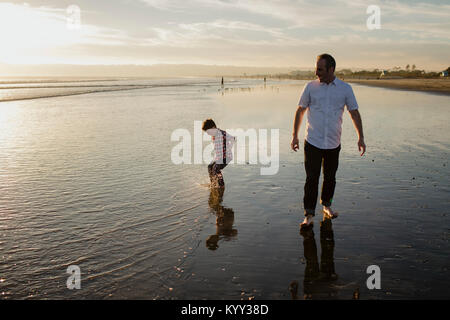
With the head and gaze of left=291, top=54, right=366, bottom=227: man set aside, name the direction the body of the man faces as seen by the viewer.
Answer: toward the camera

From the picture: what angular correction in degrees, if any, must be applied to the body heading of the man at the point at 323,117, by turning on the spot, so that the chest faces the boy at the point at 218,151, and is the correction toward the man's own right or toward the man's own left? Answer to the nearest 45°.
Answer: approximately 135° to the man's own right

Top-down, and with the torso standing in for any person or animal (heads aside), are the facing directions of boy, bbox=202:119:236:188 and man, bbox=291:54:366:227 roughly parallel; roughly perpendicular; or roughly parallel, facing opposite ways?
roughly perpendicular

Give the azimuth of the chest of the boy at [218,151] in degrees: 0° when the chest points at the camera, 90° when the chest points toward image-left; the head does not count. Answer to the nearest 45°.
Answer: approximately 90°

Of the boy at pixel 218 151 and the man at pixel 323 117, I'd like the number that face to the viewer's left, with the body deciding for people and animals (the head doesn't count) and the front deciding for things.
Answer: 1

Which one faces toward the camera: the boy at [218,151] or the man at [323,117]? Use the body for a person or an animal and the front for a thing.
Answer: the man
